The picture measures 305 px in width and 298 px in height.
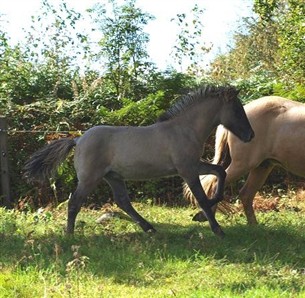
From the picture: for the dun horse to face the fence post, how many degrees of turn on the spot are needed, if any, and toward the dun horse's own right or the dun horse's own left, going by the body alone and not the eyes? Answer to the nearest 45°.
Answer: approximately 180°

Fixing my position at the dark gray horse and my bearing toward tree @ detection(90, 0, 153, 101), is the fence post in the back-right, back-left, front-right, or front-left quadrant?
front-left

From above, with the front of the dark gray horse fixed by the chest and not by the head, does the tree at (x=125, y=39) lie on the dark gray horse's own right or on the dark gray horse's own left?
on the dark gray horse's own left

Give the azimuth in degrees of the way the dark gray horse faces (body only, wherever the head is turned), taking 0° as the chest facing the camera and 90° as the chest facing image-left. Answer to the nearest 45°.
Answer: approximately 270°

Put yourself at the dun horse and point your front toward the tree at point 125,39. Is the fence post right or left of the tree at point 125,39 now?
left

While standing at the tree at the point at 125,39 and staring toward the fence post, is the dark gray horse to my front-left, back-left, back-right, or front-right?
front-left

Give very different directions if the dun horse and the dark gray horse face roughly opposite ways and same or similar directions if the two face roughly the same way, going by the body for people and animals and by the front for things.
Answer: same or similar directions

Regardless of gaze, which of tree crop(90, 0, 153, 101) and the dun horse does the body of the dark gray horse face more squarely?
the dun horse

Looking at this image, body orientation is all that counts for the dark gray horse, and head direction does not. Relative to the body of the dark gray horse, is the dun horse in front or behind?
in front
